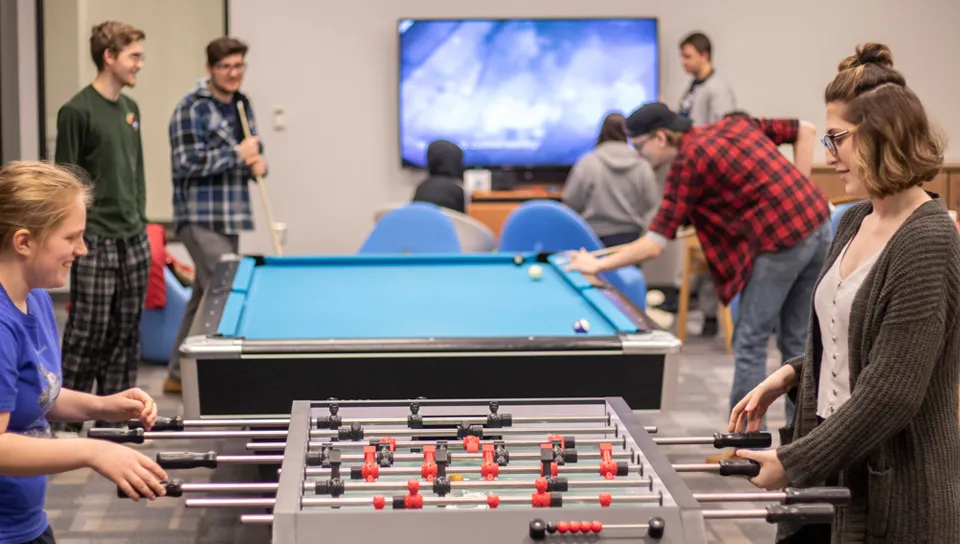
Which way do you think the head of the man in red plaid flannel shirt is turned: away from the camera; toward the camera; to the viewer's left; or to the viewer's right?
to the viewer's left

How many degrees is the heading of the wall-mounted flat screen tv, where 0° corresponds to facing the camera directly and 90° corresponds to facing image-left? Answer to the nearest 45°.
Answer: approximately 0°

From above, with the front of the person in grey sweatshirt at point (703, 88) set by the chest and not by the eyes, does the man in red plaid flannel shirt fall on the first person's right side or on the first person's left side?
on the first person's left side

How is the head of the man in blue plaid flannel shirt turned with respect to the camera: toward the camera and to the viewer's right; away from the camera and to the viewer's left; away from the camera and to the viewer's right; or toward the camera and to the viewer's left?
toward the camera and to the viewer's right

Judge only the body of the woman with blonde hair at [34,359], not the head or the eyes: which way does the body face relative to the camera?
to the viewer's right

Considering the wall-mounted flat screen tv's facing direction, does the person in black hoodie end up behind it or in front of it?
in front

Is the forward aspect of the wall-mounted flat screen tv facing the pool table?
yes

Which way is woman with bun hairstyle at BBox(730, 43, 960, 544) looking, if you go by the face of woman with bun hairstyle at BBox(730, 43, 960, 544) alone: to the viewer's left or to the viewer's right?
to the viewer's left

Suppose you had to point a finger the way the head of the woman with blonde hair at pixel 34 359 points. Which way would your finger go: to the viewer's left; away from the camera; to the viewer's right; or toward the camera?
to the viewer's right

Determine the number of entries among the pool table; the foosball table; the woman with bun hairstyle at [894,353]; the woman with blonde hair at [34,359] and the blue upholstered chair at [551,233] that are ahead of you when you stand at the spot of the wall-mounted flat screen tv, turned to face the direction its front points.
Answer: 5

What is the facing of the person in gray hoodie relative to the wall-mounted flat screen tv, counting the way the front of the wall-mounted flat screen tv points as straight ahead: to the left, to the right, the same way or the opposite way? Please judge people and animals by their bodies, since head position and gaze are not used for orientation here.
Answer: the opposite way

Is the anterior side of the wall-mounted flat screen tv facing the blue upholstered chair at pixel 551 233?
yes

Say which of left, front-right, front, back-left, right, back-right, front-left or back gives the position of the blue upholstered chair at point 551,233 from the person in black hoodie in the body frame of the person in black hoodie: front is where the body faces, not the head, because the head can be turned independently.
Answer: back-right

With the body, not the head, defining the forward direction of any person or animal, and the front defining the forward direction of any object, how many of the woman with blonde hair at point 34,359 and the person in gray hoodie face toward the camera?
0
